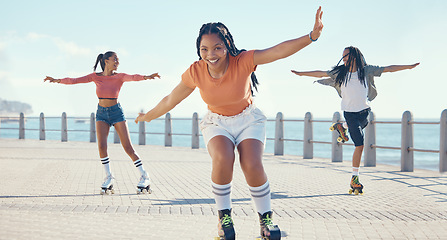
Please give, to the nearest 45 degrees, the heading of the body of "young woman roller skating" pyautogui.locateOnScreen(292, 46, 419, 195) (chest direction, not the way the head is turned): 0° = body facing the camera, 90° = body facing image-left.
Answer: approximately 0°

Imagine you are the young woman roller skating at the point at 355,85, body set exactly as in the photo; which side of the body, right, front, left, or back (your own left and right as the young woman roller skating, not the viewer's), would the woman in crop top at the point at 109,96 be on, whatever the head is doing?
right

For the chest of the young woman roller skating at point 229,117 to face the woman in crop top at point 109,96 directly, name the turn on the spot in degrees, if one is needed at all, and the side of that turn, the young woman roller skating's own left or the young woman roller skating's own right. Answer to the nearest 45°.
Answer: approximately 135° to the young woman roller skating's own right

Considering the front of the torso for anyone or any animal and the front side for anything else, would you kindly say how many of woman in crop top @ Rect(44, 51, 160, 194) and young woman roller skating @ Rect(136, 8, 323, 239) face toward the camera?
2

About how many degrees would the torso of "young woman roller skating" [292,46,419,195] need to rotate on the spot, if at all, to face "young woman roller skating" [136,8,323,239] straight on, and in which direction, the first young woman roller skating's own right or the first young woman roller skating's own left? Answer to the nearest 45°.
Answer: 0° — they already face them

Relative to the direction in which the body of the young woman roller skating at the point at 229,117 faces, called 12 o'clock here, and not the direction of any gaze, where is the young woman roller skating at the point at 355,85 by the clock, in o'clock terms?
the young woman roller skating at the point at 355,85 is roughly at 7 o'clock from the young woman roller skating at the point at 229,117.

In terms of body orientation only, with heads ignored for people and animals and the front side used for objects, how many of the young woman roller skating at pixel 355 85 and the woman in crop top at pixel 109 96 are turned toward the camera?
2

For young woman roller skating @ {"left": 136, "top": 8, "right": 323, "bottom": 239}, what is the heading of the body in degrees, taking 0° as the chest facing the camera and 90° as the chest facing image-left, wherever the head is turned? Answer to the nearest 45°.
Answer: approximately 0°
